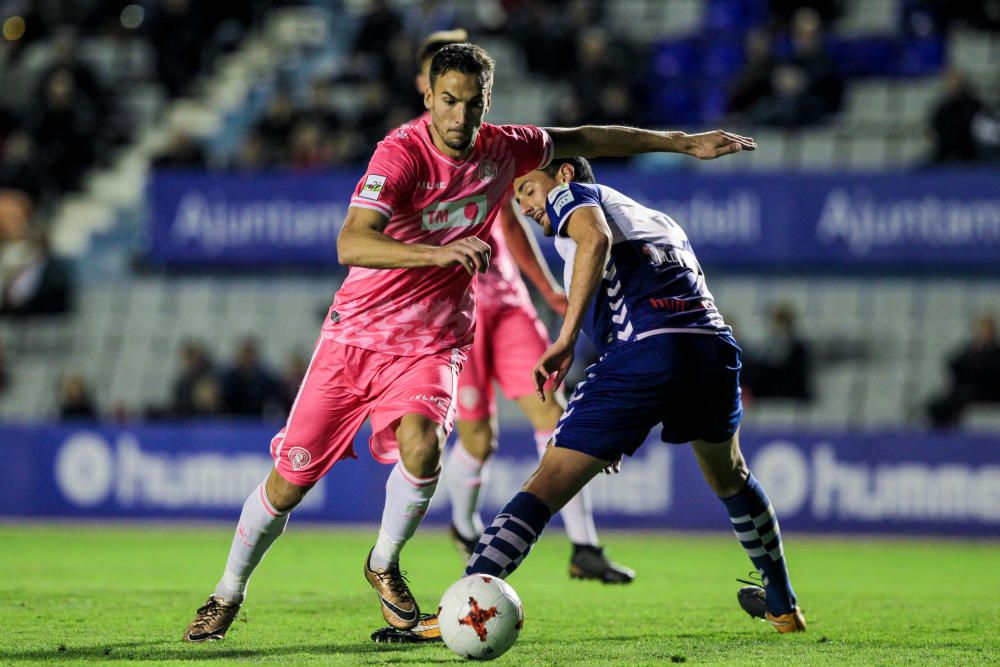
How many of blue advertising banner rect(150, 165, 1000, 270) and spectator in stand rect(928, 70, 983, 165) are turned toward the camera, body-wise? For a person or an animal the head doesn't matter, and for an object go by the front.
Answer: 2

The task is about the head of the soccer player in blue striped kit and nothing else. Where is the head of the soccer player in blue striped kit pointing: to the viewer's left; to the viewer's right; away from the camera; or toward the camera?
to the viewer's left

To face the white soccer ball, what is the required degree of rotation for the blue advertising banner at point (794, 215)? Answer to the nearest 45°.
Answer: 0° — it already faces it

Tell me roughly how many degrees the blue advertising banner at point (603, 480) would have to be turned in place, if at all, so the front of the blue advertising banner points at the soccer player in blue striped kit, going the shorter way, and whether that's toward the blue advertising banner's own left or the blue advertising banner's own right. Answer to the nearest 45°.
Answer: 0° — it already faces them

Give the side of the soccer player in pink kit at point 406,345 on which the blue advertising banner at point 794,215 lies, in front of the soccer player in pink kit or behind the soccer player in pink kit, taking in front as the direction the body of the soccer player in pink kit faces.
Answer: behind

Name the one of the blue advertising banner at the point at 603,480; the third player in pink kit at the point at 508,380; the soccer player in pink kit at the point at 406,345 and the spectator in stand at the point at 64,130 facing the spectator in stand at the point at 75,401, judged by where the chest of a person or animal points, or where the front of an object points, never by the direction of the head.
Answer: the spectator in stand at the point at 64,130

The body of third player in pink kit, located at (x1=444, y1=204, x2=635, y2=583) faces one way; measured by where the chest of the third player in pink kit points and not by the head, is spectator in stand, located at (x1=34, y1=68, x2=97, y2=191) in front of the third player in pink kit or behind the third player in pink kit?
behind

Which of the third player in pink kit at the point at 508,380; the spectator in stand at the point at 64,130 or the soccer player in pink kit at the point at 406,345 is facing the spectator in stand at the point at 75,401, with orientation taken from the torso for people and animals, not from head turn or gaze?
the spectator in stand at the point at 64,130

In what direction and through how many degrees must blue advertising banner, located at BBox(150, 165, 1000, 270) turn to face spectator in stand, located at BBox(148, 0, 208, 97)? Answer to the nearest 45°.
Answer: approximately 135° to its right

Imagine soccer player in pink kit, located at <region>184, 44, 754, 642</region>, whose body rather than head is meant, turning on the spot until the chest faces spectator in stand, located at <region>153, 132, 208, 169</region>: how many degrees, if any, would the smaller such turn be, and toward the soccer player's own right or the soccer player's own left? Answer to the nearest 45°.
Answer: approximately 180°

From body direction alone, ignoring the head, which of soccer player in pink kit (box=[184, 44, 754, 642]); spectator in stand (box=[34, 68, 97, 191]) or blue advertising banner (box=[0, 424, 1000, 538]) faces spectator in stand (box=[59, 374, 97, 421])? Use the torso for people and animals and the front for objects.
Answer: spectator in stand (box=[34, 68, 97, 191])

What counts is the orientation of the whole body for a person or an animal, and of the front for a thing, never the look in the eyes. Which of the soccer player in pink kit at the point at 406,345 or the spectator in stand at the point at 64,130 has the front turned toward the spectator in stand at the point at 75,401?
the spectator in stand at the point at 64,130
